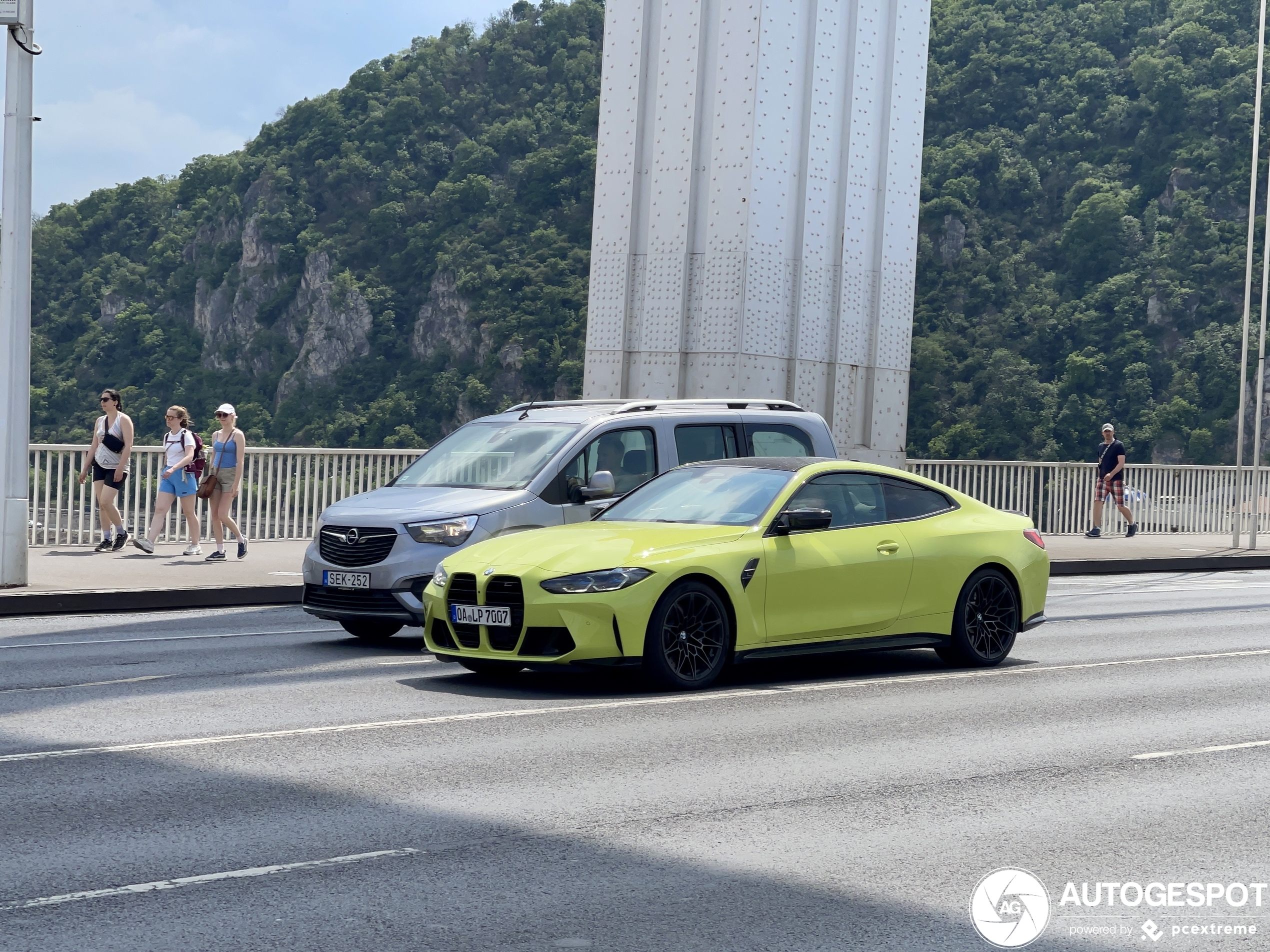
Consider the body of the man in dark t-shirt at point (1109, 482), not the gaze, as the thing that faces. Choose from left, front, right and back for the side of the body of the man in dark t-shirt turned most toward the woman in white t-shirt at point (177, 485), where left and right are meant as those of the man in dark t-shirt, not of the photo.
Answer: front

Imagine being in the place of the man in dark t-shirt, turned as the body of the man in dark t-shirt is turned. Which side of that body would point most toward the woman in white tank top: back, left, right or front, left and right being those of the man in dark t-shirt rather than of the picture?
front

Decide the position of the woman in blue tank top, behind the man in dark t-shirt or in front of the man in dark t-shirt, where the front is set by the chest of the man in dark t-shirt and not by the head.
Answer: in front

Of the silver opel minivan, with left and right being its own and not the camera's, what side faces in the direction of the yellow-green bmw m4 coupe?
left

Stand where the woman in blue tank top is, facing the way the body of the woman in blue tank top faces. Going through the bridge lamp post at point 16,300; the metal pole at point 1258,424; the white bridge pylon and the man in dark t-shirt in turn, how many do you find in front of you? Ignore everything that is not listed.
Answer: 1

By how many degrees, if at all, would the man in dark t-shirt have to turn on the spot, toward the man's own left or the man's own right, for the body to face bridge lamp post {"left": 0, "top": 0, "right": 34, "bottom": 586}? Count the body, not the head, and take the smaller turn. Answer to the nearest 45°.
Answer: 0° — they already face it

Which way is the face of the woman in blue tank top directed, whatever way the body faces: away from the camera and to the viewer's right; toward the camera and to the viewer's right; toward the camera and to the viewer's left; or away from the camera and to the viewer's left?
toward the camera and to the viewer's left

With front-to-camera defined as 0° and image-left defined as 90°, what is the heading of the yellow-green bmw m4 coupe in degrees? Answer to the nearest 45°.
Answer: approximately 45°

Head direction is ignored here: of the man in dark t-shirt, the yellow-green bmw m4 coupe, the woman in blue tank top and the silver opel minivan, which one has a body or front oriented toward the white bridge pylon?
the man in dark t-shirt

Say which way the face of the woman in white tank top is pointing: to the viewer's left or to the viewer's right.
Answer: to the viewer's left

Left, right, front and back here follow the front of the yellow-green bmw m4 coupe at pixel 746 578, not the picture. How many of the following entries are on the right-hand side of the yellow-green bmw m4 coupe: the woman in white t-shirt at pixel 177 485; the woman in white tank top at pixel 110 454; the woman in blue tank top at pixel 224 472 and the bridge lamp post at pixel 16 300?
4

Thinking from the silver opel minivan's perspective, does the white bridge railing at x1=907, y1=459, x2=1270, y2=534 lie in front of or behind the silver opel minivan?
behind

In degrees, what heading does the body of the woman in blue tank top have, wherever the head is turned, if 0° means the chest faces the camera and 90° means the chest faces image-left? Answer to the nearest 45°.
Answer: approximately 45°

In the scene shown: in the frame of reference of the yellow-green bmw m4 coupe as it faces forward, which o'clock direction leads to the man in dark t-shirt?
The man in dark t-shirt is roughly at 5 o'clock from the yellow-green bmw m4 coupe.
